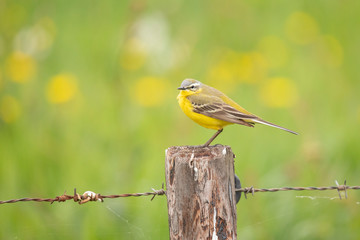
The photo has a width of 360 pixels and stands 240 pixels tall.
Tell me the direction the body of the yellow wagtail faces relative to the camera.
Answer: to the viewer's left
